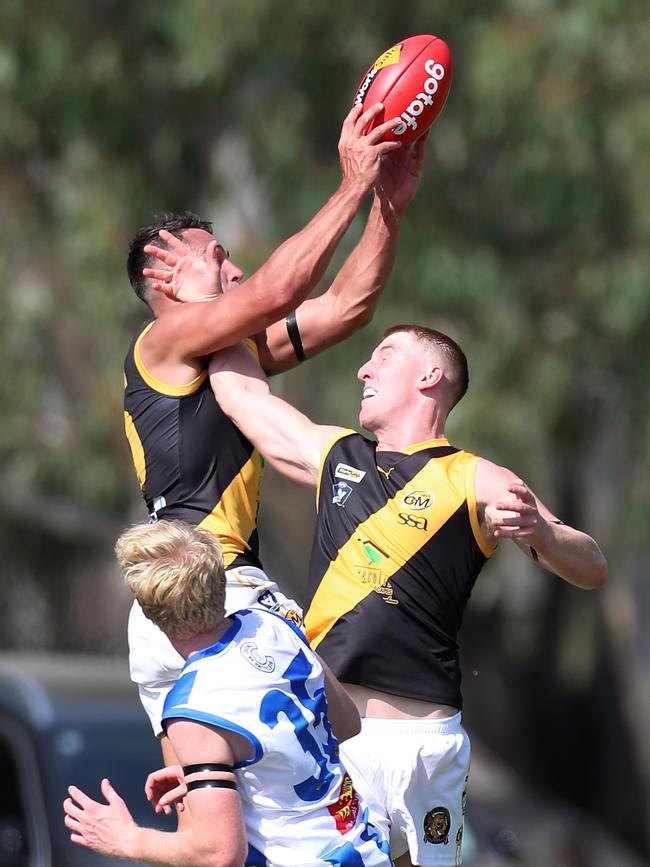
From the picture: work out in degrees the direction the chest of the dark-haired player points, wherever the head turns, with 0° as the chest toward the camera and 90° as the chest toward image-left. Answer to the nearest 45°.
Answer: approximately 270°

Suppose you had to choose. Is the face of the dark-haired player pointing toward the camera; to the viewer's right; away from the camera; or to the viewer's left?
to the viewer's right
